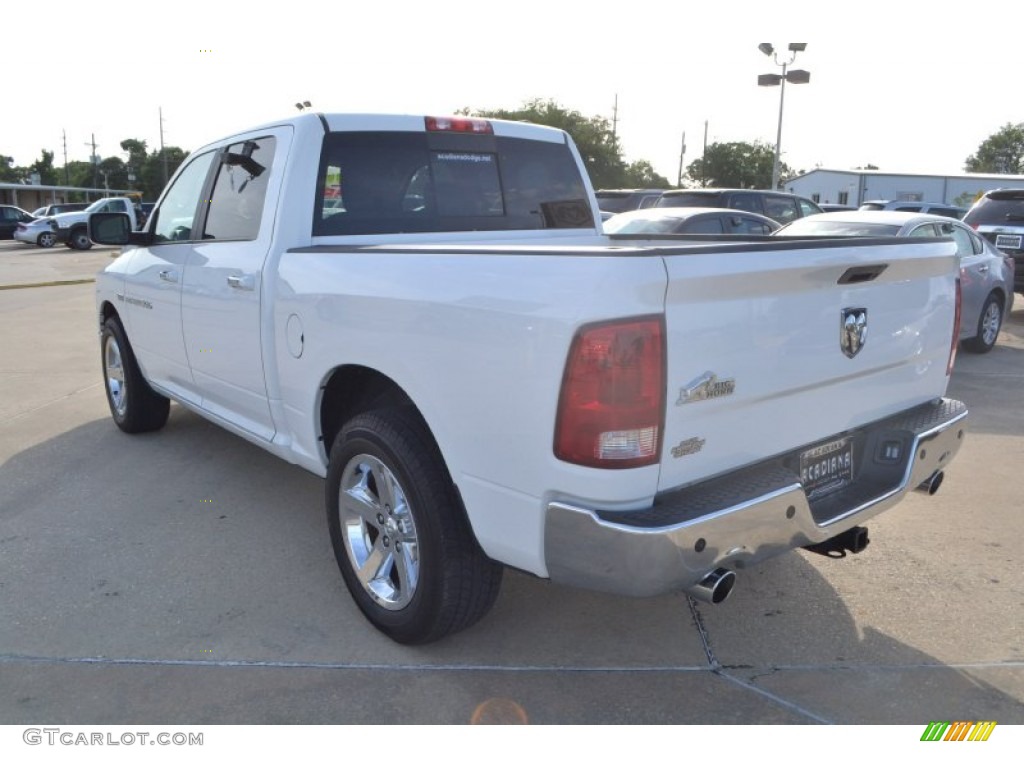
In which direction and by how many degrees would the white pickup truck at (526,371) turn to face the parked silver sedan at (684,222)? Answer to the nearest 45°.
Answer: approximately 45° to its right

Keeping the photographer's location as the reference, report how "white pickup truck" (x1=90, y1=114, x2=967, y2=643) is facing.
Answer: facing away from the viewer and to the left of the viewer

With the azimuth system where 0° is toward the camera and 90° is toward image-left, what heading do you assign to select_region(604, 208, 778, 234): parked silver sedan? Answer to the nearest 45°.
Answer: approximately 45°

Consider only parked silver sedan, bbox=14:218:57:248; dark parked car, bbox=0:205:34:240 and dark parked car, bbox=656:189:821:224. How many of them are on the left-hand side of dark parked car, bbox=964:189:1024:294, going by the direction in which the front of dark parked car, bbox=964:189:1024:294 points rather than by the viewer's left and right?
3

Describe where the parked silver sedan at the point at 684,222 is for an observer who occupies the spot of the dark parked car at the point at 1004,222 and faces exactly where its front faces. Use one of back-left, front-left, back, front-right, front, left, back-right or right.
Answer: back-left

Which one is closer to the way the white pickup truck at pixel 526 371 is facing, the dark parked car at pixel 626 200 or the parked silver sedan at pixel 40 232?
the parked silver sedan

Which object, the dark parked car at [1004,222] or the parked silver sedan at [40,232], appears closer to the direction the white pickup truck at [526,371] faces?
the parked silver sedan

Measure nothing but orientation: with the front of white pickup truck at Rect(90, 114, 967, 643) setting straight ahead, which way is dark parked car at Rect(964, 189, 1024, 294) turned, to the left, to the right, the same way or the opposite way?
to the right

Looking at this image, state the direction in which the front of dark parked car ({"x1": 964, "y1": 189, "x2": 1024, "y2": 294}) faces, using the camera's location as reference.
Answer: facing away from the viewer

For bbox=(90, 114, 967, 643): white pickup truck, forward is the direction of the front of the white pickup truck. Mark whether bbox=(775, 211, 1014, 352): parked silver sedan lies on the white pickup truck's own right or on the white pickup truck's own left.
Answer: on the white pickup truck's own right

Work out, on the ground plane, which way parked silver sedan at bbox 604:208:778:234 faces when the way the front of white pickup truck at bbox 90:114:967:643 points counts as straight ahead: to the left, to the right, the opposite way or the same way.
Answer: to the left

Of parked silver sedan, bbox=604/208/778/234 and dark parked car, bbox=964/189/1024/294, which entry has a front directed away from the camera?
the dark parked car

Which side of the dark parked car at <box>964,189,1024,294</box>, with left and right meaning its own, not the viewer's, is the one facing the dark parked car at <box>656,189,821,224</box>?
left

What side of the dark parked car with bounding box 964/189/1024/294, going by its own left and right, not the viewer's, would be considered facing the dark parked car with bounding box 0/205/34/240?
left
